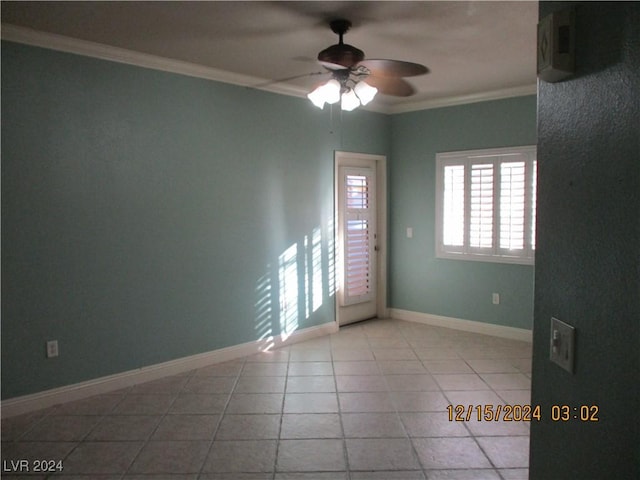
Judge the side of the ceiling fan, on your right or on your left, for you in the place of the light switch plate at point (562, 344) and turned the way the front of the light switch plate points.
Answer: on your right

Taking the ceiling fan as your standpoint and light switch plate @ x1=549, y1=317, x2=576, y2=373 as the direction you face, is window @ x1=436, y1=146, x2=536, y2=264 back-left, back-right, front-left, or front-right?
back-left

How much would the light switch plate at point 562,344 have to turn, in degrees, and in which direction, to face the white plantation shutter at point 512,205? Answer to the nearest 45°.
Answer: approximately 135° to its right

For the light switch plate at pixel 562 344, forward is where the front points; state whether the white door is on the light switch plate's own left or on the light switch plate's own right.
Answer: on the light switch plate's own right

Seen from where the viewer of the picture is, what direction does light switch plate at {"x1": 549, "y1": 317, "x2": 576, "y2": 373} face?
facing the viewer and to the left of the viewer

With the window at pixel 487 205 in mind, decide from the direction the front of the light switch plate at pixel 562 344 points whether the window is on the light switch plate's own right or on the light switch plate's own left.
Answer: on the light switch plate's own right

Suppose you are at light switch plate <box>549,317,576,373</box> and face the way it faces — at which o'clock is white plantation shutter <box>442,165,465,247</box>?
The white plantation shutter is roughly at 4 o'clock from the light switch plate.
